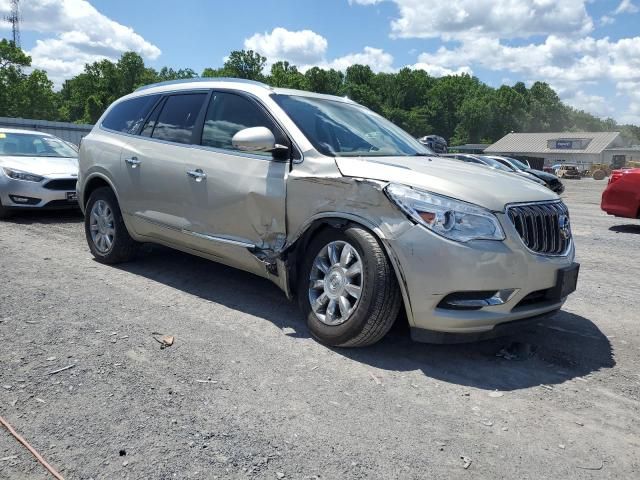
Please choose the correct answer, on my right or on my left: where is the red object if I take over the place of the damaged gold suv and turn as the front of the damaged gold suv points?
on my left

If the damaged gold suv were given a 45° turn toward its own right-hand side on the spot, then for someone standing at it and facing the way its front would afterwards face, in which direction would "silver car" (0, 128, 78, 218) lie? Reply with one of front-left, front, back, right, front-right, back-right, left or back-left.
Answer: back-right

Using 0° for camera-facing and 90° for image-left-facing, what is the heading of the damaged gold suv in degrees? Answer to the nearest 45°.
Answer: approximately 315°
